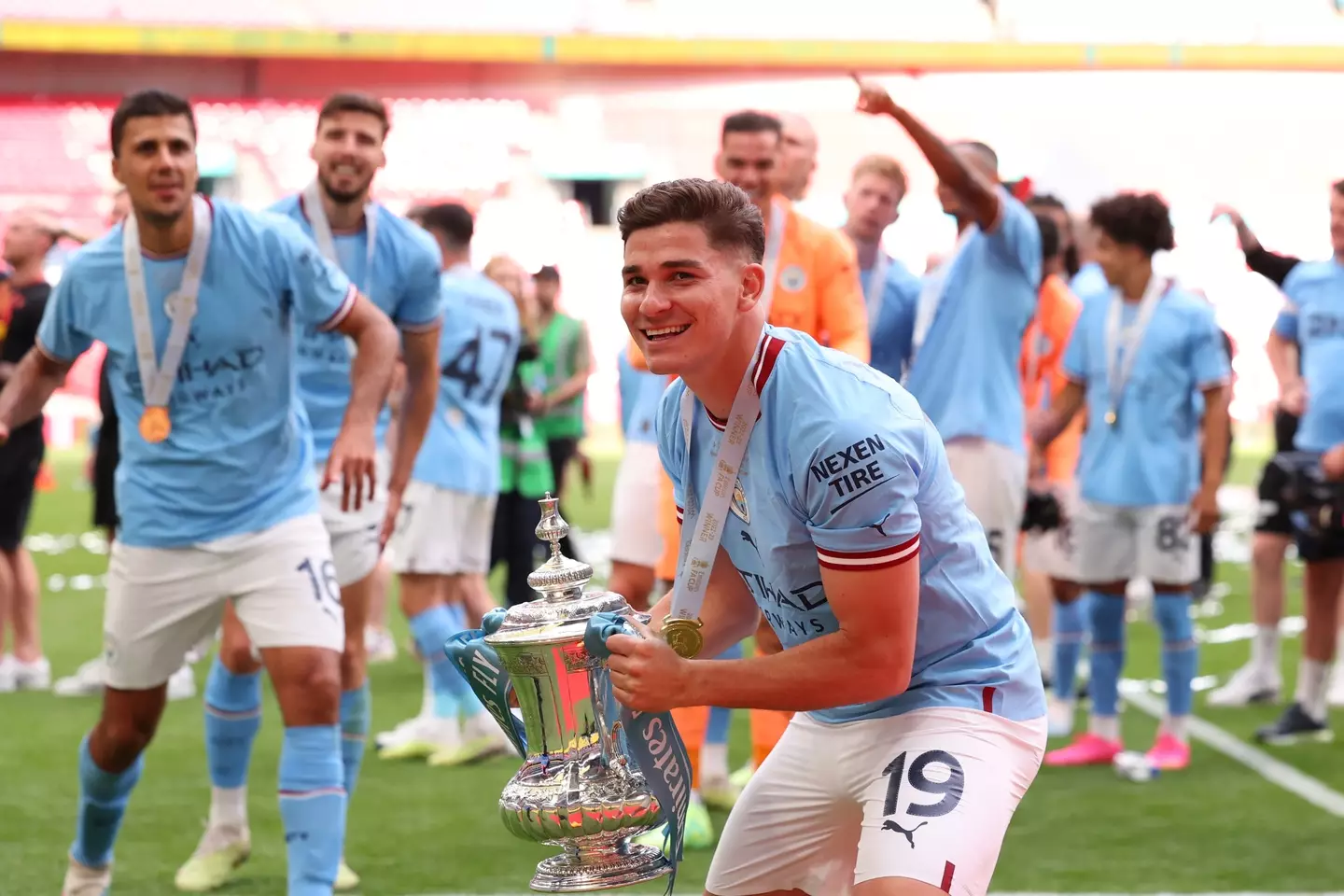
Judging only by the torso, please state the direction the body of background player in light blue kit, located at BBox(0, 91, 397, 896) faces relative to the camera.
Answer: toward the camera

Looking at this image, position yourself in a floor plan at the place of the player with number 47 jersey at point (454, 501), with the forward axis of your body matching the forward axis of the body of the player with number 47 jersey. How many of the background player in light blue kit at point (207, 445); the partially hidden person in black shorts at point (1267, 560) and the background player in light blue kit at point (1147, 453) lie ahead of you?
0

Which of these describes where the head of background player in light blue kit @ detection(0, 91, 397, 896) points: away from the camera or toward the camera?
toward the camera

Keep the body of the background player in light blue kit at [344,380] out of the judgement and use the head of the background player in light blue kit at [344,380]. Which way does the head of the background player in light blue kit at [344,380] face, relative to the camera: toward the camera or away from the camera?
toward the camera

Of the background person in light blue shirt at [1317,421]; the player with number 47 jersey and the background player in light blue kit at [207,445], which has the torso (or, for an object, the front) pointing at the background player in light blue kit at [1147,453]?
the background person in light blue shirt at [1317,421]

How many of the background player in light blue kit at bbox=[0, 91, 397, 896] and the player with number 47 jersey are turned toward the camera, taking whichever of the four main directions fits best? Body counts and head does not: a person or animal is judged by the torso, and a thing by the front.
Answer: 1

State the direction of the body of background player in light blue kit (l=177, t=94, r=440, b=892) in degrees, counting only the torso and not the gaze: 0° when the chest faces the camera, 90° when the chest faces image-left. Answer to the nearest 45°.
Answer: approximately 45°

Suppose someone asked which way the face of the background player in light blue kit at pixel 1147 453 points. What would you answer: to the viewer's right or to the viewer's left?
to the viewer's left

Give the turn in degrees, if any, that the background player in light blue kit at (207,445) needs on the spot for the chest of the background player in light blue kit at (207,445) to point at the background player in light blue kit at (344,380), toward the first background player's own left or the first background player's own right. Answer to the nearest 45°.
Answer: approximately 135° to the first background player's own left

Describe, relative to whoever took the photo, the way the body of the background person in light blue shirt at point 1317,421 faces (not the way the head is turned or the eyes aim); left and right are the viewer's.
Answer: facing the viewer and to the left of the viewer

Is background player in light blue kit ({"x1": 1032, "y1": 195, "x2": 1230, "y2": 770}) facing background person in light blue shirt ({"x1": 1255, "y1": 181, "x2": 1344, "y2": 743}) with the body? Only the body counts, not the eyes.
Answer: no

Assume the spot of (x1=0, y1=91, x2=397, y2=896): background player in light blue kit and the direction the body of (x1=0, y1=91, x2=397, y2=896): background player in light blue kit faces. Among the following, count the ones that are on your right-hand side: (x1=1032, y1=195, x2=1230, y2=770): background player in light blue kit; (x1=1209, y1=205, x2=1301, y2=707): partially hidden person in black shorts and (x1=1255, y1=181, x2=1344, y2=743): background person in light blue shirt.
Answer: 0
